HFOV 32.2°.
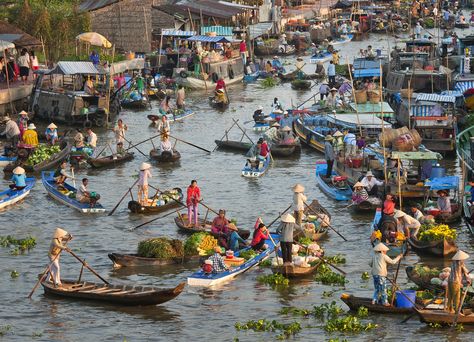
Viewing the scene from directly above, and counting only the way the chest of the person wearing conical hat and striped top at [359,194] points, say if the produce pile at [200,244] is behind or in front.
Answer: in front

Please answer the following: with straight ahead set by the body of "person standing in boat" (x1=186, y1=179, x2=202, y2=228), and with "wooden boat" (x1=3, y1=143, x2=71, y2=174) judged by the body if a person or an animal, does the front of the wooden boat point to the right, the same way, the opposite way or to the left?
to the left

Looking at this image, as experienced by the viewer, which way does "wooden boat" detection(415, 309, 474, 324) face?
facing to the left of the viewer

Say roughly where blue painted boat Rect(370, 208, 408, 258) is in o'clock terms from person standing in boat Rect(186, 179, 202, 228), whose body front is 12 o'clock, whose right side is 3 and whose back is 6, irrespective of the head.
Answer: The blue painted boat is roughly at 10 o'clock from the person standing in boat.

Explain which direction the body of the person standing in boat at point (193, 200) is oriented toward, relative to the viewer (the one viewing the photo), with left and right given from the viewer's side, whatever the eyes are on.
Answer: facing the viewer

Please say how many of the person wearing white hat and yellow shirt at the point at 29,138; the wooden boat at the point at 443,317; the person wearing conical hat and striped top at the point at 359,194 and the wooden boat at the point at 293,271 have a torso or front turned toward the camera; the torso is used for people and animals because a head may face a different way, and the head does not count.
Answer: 1

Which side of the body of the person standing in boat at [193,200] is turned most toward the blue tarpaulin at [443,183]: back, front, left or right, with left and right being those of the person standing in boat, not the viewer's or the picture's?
left

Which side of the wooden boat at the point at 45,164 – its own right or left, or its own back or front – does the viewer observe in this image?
right

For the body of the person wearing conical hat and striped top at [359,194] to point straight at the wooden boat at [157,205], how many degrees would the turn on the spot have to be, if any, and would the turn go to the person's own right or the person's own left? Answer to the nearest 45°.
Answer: approximately 90° to the person's own right
